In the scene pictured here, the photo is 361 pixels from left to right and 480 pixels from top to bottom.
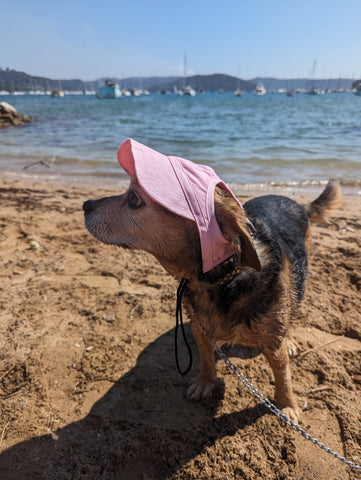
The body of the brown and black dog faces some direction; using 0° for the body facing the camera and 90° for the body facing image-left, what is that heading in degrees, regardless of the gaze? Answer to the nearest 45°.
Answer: approximately 45°

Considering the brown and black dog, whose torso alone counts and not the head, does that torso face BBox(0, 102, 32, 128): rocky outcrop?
no
